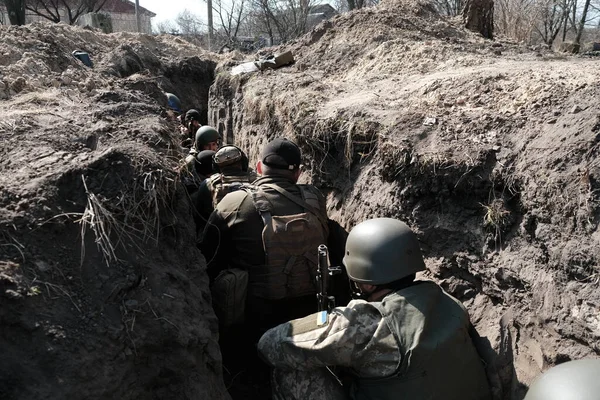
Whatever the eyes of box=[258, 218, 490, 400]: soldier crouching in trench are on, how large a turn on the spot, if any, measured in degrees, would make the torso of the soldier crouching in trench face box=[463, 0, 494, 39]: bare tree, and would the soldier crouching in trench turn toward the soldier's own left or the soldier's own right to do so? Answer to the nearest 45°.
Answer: approximately 45° to the soldier's own right

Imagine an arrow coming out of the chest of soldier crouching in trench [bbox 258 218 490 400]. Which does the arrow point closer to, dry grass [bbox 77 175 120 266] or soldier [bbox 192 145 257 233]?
the soldier

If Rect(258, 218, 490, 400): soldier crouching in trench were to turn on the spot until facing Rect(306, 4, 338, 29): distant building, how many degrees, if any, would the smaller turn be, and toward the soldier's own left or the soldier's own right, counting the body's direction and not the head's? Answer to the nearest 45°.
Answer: approximately 45° to the soldier's own right

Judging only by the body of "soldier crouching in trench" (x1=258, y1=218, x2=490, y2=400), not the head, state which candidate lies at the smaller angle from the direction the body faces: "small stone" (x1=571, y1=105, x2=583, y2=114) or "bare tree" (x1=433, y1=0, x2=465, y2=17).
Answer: the bare tree

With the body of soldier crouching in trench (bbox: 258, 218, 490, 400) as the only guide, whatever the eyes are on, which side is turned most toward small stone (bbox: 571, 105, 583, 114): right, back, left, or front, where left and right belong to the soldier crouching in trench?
right

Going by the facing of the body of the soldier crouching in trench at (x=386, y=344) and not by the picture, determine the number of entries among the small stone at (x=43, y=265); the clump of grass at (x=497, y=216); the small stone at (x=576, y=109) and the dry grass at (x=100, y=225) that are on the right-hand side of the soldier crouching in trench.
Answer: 2

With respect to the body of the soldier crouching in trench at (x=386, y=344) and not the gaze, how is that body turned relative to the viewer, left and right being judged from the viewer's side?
facing away from the viewer and to the left of the viewer

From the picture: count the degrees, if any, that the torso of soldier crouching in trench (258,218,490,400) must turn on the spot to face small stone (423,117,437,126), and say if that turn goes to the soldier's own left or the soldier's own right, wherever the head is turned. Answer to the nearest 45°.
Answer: approximately 45° to the soldier's own right

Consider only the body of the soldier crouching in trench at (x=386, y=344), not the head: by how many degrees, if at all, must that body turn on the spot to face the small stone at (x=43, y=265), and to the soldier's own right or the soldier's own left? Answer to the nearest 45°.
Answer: approximately 45° to the soldier's own left

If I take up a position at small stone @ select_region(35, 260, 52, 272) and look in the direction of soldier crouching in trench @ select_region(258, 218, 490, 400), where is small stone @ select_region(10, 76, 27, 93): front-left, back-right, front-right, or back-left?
back-left

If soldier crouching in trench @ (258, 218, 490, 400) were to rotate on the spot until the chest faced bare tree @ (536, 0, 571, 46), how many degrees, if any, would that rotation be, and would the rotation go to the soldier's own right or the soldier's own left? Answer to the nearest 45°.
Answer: approximately 45° to the soldier's own right

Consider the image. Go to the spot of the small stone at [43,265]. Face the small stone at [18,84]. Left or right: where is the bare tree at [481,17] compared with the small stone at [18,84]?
right

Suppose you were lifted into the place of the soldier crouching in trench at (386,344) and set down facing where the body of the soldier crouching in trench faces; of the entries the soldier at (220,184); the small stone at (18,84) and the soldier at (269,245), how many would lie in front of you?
3

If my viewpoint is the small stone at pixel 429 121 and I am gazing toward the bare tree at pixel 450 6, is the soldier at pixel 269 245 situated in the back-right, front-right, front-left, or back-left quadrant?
back-left
